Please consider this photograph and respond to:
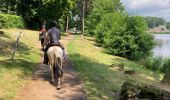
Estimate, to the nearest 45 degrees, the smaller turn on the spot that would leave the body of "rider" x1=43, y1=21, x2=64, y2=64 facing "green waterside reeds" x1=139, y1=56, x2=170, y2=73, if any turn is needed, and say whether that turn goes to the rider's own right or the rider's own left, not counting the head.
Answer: approximately 45° to the rider's own right

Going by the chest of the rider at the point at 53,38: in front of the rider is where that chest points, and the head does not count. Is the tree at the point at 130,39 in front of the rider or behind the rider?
in front

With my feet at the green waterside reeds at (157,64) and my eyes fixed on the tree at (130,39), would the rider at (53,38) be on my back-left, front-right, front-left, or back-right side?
back-left

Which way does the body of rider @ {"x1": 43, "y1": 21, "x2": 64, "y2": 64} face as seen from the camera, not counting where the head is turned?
away from the camera
